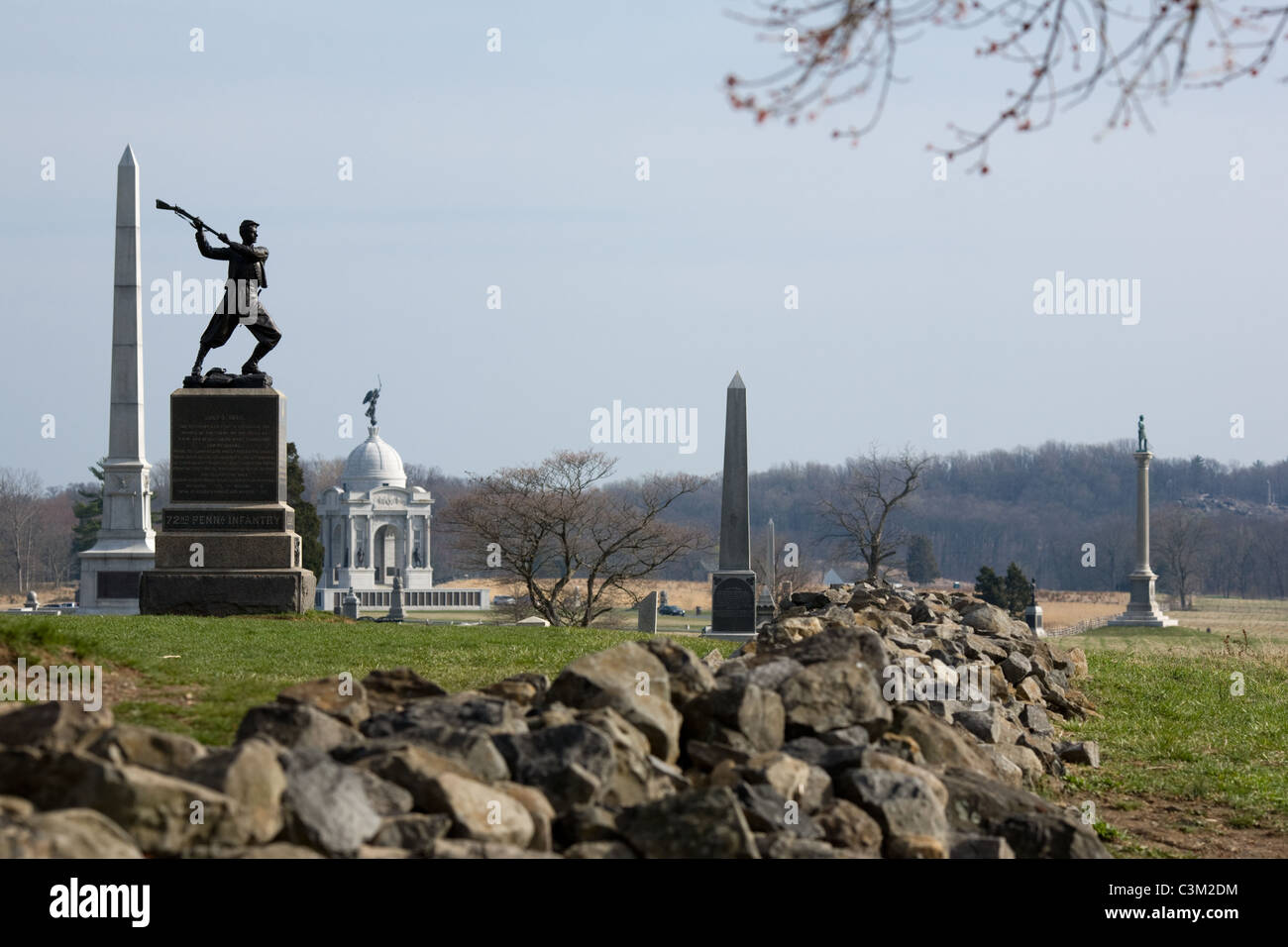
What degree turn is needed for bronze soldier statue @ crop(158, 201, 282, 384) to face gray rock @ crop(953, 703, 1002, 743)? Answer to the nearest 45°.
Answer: approximately 45° to its right

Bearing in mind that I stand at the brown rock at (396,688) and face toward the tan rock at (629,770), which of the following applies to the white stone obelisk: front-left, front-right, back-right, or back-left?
back-left

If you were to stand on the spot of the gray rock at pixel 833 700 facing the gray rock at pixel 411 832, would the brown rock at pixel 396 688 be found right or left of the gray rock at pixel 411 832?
right

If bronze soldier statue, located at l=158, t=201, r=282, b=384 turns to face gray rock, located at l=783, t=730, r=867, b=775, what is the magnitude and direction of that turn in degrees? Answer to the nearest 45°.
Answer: approximately 45° to its right

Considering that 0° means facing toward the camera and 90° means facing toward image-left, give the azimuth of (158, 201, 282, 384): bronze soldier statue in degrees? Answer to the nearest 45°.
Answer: approximately 315°

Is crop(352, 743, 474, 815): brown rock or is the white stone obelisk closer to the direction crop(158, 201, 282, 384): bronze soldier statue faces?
the brown rock
